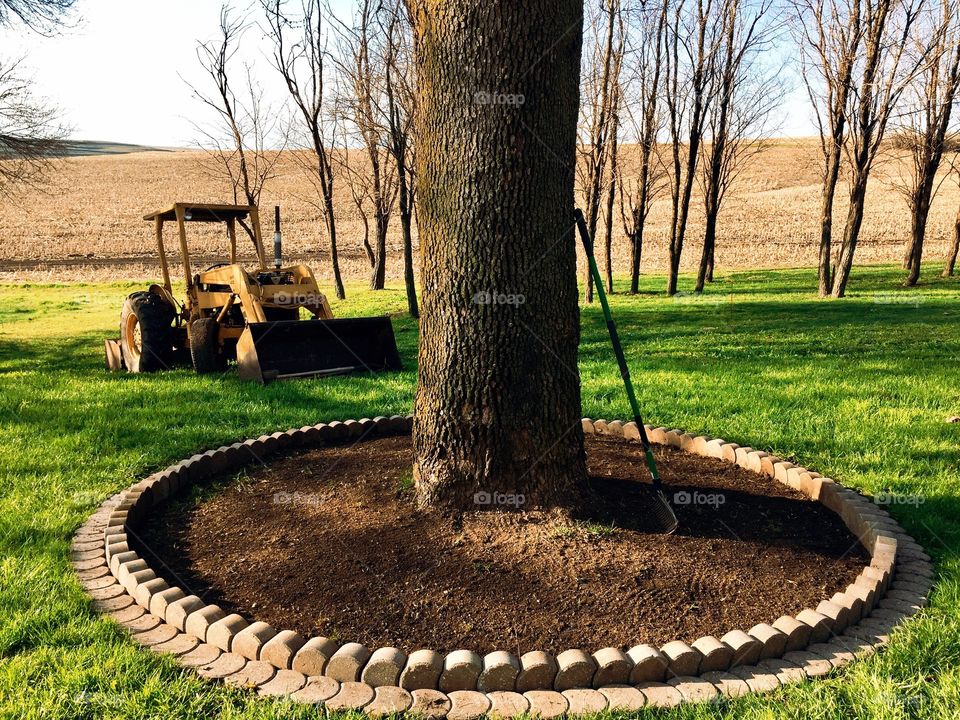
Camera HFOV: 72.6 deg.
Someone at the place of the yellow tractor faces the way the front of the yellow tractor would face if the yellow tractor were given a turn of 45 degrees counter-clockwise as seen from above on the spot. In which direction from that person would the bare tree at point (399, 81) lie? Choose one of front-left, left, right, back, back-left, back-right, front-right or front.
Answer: front-left

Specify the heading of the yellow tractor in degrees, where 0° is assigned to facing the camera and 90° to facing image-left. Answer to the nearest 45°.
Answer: approximately 315°

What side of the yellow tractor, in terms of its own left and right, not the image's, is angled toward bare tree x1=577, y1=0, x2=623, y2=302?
left
